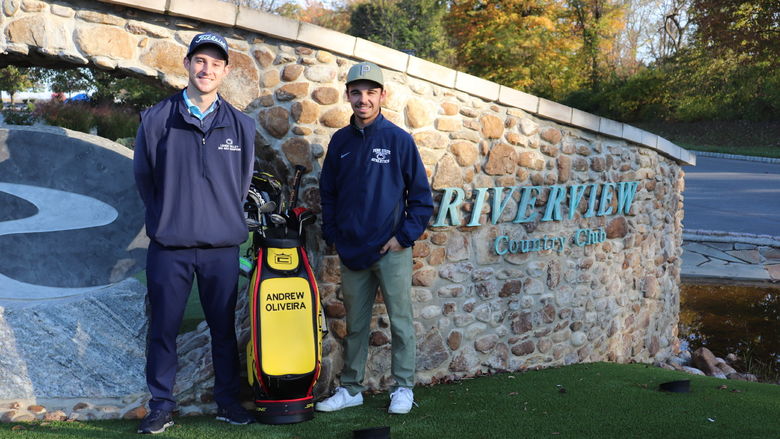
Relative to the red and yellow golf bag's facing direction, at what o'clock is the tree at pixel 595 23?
The tree is roughly at 7 o'clock from the red and yellow golf bag.

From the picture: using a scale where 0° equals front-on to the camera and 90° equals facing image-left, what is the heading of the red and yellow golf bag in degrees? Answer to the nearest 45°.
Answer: approximately 0°

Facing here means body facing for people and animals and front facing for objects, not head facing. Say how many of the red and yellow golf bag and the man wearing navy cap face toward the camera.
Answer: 2

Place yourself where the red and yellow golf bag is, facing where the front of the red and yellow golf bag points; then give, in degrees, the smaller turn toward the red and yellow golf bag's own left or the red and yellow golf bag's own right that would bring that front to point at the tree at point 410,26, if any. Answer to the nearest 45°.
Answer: approximately 180°

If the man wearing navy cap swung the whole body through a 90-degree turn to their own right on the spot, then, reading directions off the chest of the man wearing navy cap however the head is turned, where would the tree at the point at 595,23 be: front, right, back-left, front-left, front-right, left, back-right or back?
back-right

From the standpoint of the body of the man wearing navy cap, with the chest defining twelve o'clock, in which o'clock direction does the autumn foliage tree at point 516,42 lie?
The autumn foliage tree is roughly at 7 o'clock from the man wearing navy cap.

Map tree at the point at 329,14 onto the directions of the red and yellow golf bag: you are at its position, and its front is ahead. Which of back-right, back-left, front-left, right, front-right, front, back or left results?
back

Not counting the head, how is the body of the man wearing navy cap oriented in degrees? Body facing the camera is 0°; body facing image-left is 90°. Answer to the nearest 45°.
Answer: approximately 0°
